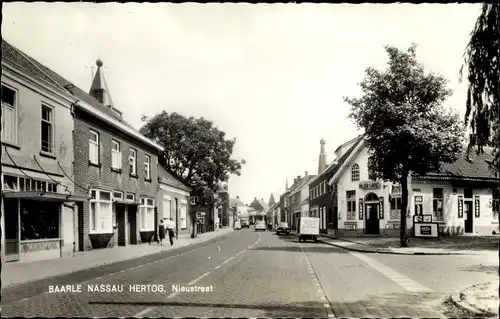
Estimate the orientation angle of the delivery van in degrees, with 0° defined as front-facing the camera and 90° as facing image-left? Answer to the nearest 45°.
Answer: approximately 180°

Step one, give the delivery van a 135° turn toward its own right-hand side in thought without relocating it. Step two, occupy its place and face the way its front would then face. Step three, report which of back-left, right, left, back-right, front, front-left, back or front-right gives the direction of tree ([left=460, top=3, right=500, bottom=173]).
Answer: front-right

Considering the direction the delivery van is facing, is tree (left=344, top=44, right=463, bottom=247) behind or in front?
behind
